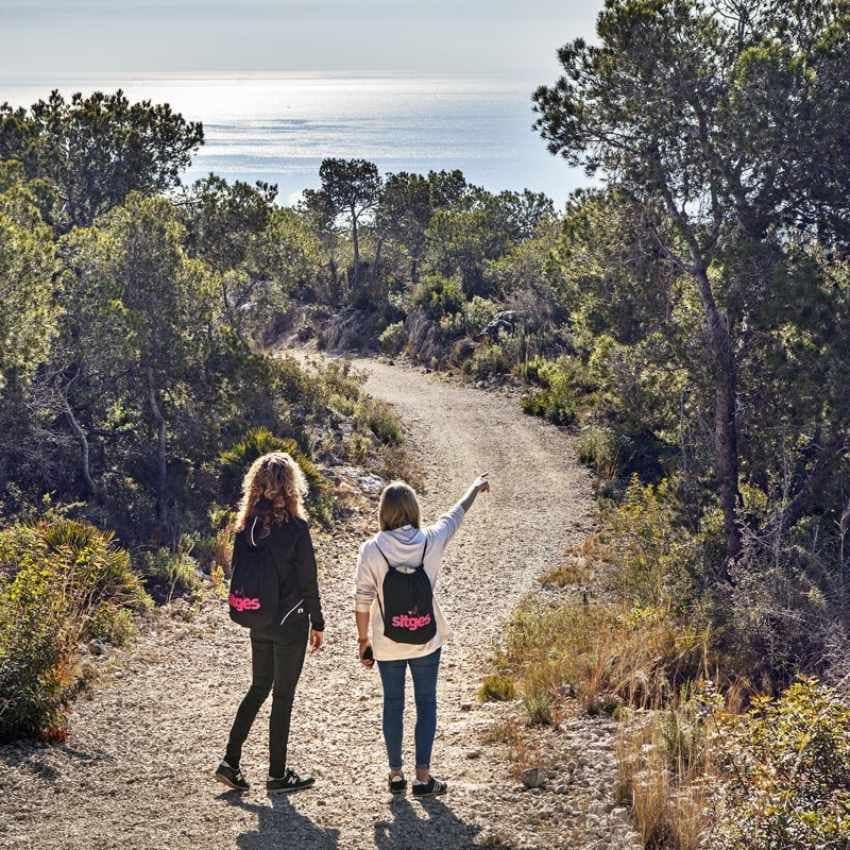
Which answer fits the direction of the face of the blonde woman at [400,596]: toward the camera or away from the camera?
away from the camera

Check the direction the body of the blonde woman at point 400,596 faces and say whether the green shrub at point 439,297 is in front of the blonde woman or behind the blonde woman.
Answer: in front

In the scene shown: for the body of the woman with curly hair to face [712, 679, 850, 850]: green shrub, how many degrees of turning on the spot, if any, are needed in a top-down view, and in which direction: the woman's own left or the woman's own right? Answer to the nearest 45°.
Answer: approximately 90° to the woman's own right

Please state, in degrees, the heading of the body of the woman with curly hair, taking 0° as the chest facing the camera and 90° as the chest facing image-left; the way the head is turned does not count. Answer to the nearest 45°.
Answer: approximately 225°

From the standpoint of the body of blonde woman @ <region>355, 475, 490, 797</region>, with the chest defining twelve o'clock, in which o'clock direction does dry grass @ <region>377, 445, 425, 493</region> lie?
The dry grass is roughly at 12 o'clock from the blonde woman.

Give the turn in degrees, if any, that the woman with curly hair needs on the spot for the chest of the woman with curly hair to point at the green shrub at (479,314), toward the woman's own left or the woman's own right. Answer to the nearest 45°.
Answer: approximately 45° to the woman's own left

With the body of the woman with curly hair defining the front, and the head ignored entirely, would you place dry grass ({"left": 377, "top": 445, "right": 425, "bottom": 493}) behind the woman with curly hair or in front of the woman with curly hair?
in front

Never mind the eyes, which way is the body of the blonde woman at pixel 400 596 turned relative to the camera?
away from the camera

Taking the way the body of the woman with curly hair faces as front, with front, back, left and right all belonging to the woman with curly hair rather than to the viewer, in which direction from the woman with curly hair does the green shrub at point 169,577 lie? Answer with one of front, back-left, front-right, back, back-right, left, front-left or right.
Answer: front-left

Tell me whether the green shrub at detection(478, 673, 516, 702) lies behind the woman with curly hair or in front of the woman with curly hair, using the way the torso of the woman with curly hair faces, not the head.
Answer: in front
